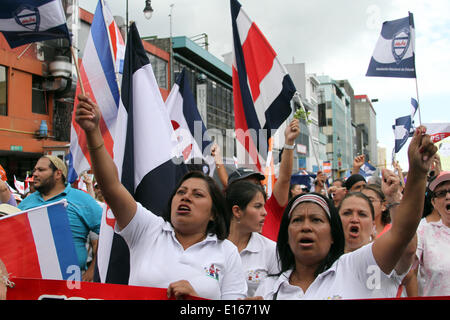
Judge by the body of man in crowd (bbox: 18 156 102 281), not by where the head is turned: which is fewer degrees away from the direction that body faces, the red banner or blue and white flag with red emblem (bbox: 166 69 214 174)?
the red banner

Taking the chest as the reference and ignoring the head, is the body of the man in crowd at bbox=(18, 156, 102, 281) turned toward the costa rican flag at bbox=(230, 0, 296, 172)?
no

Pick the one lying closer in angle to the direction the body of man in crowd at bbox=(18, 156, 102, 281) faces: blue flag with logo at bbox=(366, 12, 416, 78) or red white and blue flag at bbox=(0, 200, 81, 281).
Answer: the red white and blue flag

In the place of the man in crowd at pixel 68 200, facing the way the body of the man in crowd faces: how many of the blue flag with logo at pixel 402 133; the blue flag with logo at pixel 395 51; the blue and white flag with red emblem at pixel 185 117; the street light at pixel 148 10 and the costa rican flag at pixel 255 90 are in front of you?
0

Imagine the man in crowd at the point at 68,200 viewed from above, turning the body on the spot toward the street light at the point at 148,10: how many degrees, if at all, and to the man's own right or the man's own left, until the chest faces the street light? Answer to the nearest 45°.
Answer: approximately 135° to the man's own right

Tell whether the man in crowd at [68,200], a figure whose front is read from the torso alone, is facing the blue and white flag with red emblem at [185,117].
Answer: no

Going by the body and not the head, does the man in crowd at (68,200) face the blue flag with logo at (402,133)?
no

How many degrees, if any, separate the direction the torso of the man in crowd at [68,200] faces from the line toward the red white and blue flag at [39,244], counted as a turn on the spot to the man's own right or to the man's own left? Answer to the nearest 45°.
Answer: approximately 45° to the man's own left

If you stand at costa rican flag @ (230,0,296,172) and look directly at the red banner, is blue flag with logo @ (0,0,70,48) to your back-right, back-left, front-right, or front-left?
front-right

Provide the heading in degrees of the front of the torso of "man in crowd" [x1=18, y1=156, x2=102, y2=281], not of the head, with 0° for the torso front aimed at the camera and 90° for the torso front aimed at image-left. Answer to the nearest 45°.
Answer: approximately 45°
